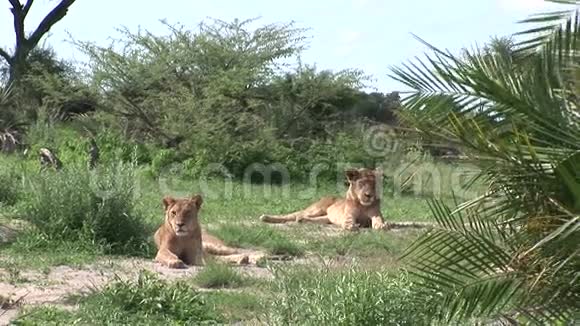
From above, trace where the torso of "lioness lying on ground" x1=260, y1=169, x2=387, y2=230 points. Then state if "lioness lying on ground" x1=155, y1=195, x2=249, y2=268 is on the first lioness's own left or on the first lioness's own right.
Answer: on the first lioness's own right

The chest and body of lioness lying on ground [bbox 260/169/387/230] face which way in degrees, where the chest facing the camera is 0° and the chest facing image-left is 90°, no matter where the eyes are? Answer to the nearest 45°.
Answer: approximately 315°

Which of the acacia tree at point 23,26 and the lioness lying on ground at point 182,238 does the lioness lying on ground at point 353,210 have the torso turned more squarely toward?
the lioness lying on ground

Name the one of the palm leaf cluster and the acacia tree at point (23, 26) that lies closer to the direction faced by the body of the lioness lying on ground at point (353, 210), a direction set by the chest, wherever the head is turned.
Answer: the palm leaf cluster

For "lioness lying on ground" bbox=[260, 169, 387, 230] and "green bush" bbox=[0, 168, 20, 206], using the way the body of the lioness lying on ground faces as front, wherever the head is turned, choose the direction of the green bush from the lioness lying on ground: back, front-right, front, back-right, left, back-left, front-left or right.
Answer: back-right

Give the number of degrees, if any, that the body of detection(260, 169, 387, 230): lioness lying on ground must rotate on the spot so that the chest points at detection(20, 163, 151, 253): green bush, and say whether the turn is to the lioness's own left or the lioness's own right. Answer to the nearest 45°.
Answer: approximately 90° to the lioness's own right

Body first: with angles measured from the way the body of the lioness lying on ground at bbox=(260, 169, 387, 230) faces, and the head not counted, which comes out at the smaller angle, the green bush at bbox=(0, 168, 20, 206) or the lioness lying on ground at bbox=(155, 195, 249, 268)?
the lioness lying on ground

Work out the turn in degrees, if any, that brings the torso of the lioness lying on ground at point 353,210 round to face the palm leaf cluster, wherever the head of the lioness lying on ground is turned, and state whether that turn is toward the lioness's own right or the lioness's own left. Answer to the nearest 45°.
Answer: approximately 45° to the lioness's own right

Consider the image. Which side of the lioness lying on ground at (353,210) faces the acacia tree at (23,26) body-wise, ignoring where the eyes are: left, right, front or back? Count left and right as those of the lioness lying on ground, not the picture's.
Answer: back
